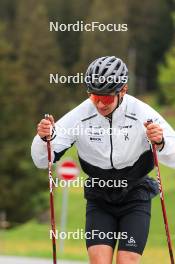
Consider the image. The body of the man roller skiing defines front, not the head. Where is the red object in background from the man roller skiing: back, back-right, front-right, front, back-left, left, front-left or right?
back

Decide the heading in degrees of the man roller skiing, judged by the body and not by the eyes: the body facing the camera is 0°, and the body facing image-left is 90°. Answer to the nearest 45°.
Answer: approximately 0°
